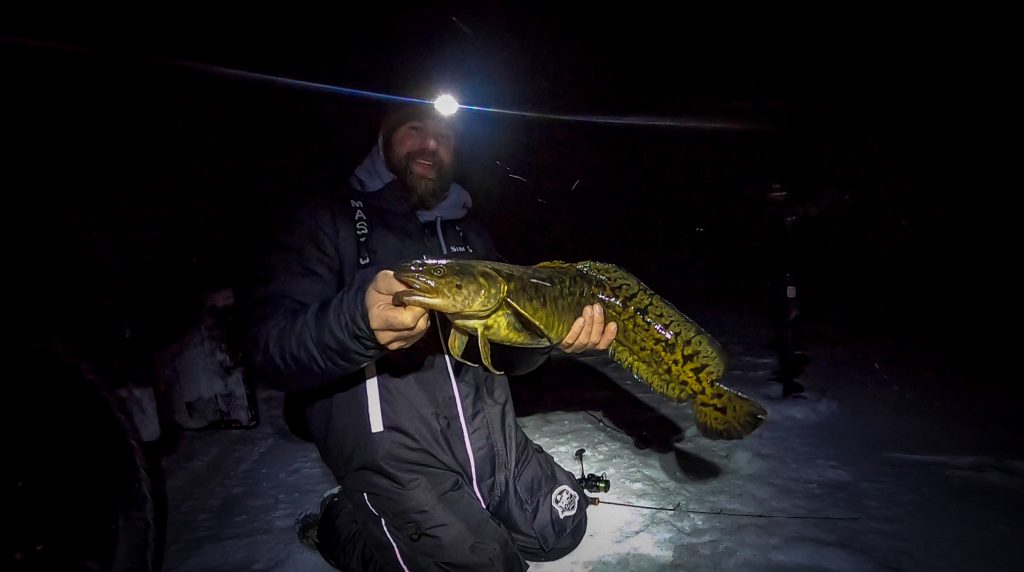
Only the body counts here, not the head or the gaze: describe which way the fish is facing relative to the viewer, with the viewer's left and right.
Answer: facing to the left of the viewer
